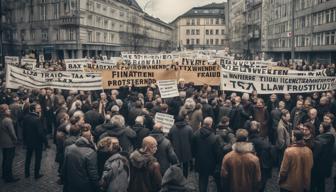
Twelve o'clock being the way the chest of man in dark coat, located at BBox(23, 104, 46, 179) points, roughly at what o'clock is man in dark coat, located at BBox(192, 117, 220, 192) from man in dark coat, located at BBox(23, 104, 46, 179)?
man in dark coat, located at BBox(192, 117, 220, 192) is roughly at 3 o'clock from man in dark coat, located at BBox(23, 104, 46, 179).

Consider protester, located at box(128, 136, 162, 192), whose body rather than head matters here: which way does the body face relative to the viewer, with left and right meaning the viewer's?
facing away from the viewer and to the right of the viewer

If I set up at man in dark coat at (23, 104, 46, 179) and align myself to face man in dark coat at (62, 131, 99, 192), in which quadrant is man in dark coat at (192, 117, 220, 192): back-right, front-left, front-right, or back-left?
front-left

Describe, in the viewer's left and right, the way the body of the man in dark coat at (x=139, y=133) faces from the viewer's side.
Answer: facing away from the viewer

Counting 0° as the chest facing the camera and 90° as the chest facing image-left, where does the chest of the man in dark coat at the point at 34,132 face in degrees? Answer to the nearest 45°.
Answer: approximately 225°

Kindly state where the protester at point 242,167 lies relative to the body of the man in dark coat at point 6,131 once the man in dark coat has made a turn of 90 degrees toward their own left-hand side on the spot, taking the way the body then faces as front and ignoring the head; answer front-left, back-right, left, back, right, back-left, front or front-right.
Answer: back-right

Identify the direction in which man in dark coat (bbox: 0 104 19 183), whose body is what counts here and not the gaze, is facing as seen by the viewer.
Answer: to the viewer's right

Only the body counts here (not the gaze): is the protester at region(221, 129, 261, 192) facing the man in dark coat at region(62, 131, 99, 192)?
no

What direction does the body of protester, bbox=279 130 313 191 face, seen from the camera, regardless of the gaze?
away from the camera

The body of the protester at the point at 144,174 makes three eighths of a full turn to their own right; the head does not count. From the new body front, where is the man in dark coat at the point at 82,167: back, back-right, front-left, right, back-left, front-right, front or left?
back-right

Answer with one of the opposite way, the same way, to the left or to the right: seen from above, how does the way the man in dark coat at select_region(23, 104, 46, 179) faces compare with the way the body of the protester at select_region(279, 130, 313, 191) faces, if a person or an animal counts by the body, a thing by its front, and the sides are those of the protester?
the same way

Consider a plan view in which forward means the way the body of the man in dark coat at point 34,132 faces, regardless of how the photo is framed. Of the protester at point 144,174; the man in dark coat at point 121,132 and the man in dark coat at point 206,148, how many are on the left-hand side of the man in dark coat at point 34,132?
0

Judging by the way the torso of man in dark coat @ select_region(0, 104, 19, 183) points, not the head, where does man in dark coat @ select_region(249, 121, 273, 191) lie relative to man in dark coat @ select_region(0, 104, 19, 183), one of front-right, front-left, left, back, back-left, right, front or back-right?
front-right

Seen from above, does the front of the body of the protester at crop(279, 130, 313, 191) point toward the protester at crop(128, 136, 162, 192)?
no

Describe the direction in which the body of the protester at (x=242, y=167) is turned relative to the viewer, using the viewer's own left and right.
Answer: facing away from the viewer
